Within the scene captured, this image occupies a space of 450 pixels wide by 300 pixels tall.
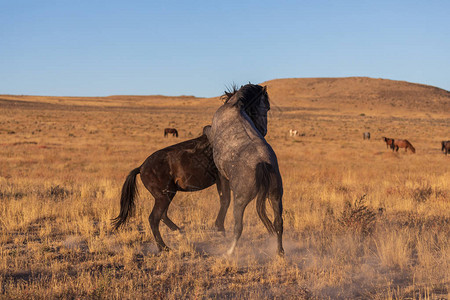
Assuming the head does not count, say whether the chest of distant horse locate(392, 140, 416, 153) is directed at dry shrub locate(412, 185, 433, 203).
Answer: no

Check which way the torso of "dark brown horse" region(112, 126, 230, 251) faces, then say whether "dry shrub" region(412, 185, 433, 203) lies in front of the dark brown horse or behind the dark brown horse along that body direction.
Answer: in front

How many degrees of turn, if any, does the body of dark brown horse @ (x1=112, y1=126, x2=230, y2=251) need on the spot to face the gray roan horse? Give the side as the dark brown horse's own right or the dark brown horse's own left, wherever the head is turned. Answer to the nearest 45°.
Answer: approximately 45° to the dark brown horse's own right

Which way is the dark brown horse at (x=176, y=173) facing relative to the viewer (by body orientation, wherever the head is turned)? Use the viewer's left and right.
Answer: facing to the right of the viewer

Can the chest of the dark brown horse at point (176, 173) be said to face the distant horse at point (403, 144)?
no

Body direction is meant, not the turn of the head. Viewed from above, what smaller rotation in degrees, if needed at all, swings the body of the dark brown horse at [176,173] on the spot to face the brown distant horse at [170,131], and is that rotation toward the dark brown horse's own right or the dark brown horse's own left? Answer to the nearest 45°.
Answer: approximately 90° to the dark brown horse's own left
